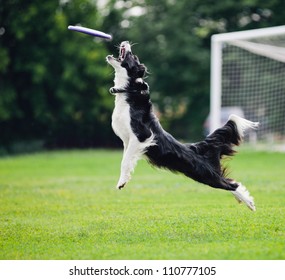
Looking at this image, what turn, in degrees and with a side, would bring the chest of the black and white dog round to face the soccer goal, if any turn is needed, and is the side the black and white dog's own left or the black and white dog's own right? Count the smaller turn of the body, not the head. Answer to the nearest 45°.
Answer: approximately 90° to the black and white dog's own right

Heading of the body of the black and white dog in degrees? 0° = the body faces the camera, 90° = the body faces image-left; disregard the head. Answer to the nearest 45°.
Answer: approximately 90°

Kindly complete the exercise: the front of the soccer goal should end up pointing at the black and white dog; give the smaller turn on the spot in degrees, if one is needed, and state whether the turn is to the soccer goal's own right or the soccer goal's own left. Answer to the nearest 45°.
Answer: approximately 45° to the soccer goal's own left

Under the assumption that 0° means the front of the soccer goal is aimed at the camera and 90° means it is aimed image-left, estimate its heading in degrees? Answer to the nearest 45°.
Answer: approximately 45°
